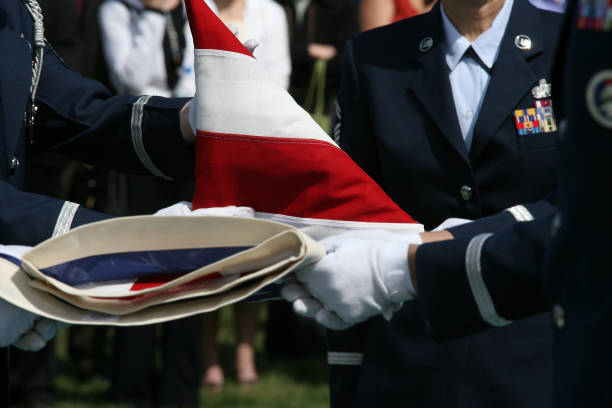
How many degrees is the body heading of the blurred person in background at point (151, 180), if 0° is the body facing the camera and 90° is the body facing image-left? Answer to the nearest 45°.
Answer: approximately 315°

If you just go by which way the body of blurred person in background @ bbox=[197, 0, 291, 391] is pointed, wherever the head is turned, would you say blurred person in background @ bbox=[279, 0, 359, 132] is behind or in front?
behind

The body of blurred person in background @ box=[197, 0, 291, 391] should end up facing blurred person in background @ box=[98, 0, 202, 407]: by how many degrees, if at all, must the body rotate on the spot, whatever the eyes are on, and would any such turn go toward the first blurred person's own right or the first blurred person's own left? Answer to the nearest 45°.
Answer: approximately 45° to the first blurred person's own right

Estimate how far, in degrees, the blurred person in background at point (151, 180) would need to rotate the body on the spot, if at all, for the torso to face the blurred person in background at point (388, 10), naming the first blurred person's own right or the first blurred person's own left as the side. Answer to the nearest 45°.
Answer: approximately 45° to the first blurred person's own left

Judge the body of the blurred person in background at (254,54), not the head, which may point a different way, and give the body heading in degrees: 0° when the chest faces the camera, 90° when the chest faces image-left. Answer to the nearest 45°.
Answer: approximately 0°

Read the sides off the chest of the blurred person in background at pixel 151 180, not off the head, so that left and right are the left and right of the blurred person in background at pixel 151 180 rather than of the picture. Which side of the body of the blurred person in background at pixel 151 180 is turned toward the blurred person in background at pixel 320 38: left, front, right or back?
left
